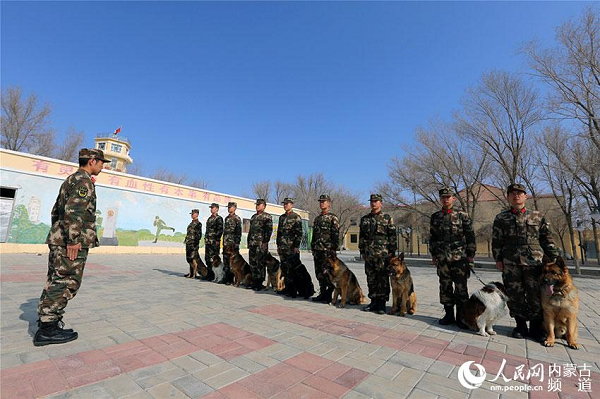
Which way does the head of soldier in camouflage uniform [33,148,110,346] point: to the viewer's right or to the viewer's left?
to the viewer's right

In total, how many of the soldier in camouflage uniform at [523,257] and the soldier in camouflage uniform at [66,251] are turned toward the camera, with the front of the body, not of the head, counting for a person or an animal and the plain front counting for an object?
1

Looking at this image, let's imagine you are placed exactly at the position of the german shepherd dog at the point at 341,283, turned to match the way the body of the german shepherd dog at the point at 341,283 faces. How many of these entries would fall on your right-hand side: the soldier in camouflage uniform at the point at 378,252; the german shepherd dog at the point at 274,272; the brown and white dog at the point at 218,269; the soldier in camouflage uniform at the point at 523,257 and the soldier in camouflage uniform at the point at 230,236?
3

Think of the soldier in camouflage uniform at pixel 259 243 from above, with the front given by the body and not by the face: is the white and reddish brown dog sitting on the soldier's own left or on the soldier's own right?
on the soldier's own left

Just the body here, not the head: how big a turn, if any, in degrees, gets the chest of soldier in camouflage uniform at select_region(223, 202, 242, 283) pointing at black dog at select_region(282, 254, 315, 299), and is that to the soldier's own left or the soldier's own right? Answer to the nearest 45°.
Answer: approximately 90° to the soldier's own left

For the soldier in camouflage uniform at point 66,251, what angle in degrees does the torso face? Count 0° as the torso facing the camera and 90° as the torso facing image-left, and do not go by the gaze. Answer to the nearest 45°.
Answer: approximately 270°

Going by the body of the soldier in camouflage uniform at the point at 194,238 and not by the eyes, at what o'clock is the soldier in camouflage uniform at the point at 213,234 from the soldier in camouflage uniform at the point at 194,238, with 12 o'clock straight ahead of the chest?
the soldier in camouflage uniform at the point at 213,234 is roughly at 9 o'clock from the soldier in camouflage uniform at the point at 194,238.

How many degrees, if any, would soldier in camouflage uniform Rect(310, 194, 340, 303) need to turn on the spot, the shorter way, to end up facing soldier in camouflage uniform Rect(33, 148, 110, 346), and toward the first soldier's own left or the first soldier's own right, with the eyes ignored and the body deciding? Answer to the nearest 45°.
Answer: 0° — they already face them

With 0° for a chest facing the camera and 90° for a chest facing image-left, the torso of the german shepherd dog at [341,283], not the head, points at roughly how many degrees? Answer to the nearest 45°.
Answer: approximately 45°
